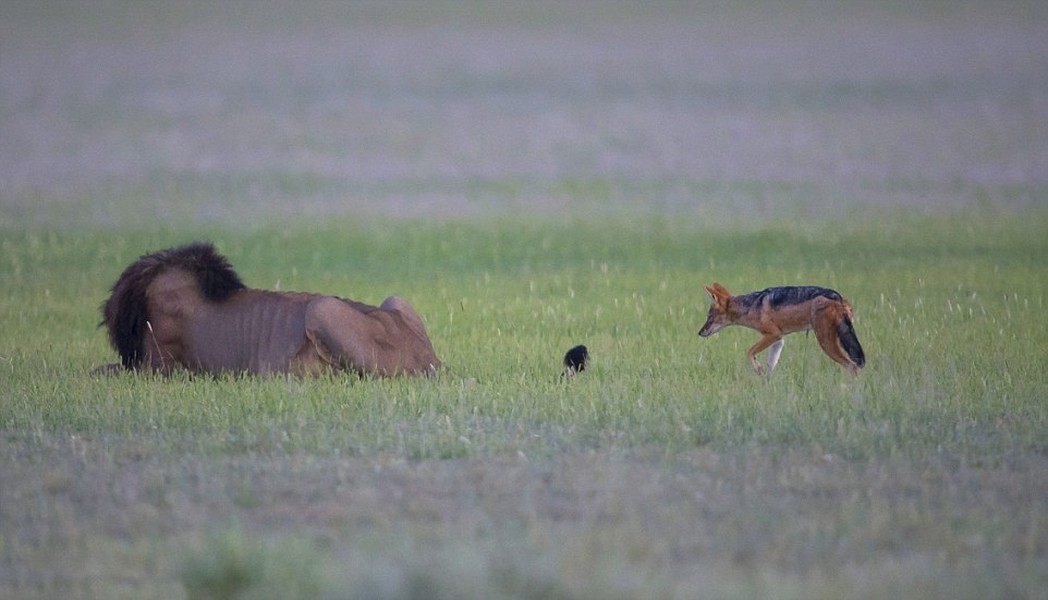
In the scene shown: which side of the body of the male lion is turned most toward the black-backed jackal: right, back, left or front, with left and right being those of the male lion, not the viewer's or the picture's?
back

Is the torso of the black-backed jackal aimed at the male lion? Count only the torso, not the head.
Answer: yes

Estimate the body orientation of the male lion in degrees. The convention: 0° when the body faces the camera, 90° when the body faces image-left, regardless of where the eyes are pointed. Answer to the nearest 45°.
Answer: approximately 90°

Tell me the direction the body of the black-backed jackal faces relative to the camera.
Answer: to the viewer's left

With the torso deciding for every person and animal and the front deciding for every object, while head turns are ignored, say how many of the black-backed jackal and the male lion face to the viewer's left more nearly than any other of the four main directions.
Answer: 2
